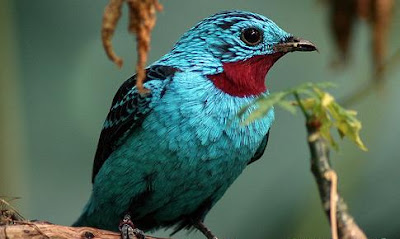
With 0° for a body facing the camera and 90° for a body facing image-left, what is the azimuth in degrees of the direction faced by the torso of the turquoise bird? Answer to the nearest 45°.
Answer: approximately 315°

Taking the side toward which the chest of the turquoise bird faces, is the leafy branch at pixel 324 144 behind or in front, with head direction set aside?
in front

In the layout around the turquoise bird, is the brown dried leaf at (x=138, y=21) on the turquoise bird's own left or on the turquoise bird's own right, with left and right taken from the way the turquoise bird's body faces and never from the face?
on the turquoise bird's own right
